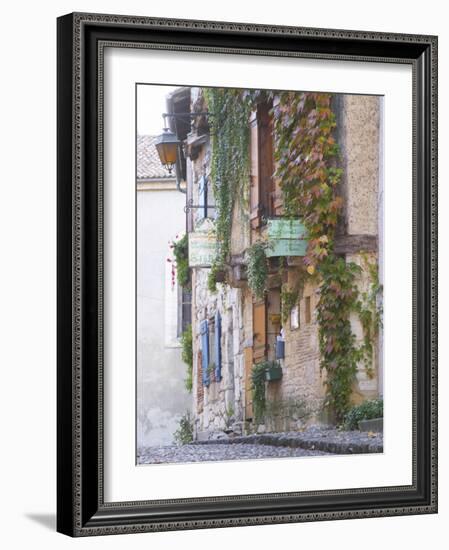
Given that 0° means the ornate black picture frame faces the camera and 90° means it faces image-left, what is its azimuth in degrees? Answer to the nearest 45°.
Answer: approximately 315°
